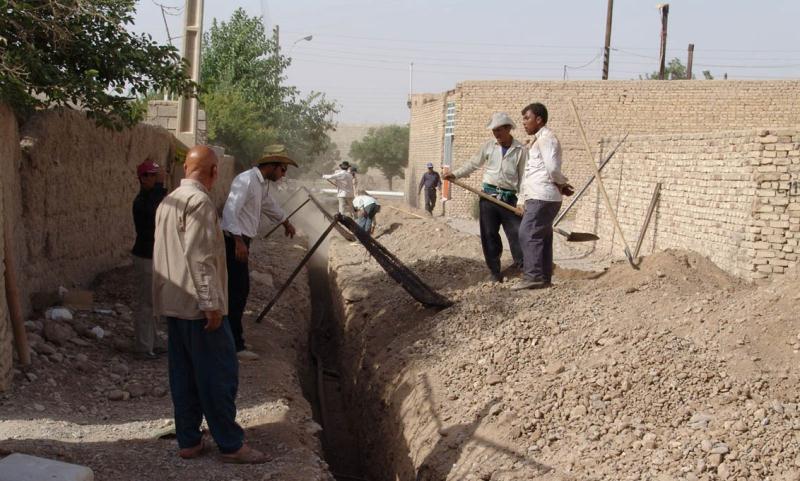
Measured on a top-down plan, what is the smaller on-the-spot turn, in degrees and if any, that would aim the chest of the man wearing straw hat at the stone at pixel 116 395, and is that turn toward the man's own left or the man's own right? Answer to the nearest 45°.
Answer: approximately 135° to the man's own right

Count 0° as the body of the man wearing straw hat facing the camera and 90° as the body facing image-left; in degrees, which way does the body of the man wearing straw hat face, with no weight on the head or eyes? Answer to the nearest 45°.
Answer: approximately 270°

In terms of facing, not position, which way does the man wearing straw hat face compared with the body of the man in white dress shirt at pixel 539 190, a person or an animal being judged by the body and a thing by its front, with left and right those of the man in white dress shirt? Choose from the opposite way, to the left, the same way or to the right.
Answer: the opposite way

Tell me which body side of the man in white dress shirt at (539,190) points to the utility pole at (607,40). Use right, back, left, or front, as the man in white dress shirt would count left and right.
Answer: right

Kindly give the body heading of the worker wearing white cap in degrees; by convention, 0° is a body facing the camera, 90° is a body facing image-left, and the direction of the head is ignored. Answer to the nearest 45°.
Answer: approximately 45°

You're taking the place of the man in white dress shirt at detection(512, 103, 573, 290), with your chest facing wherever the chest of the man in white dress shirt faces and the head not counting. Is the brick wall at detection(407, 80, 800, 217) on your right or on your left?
on your right

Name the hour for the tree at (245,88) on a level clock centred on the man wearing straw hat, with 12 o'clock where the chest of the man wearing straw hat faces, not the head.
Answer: The tree is roughly at 9 o'clock from the man wearing straw hat.

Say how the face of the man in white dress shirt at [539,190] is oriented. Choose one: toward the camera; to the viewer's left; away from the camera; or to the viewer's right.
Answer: to the viewer's left

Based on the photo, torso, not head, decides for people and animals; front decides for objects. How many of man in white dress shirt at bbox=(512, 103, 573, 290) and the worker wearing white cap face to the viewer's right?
0

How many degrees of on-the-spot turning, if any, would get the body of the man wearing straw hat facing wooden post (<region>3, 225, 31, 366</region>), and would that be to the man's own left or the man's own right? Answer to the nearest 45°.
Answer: approximately 135° to the man's own right

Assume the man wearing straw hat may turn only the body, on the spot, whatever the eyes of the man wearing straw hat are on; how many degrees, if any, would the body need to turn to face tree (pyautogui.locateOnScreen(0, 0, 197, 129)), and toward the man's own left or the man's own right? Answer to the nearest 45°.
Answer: approximately 180°

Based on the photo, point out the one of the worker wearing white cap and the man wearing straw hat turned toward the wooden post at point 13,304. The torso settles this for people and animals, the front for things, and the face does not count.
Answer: the worker wearing white cap

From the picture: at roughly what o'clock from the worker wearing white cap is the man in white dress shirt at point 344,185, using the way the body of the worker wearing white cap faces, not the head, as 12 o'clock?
The man in white dress shirt is roughly at 4 o'clock from the worker wearing white cap.

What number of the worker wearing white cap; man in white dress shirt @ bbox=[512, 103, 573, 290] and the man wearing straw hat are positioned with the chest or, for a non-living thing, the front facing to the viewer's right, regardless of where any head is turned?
1

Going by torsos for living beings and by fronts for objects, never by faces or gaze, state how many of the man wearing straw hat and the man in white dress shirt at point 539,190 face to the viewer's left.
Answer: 1
